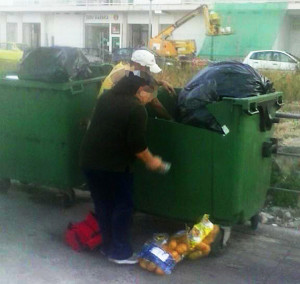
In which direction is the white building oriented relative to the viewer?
toward the camera

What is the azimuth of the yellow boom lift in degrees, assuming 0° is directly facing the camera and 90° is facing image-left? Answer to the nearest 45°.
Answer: approximately 270°

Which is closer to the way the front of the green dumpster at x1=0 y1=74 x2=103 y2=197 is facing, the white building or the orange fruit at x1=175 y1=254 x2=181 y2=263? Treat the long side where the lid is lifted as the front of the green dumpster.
the orange fruit

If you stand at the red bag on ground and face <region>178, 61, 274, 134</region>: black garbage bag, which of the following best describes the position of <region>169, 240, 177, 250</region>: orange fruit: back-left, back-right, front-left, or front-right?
front-right

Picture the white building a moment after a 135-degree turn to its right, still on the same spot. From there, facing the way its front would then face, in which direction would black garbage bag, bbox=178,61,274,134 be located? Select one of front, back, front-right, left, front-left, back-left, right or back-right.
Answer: back-left

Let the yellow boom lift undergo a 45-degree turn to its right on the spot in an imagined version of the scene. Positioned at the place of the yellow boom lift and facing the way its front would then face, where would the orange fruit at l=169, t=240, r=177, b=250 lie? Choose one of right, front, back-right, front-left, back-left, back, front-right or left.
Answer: front-right

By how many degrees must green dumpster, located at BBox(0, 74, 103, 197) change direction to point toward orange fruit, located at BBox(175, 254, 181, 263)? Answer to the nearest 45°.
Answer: approximately 90° to its left

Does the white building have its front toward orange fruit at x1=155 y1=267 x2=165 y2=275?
yes

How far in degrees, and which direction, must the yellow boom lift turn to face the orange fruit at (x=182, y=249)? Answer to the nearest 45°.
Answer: approximately 90° to its right

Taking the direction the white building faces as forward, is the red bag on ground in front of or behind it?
in front

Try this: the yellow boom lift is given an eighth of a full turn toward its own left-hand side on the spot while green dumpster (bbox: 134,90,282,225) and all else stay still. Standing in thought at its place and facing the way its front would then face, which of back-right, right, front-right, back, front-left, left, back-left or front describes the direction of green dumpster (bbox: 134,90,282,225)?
back-right

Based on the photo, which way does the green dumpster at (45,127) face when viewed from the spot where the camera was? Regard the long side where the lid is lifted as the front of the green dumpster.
facing the viewer and to the left of the viewer

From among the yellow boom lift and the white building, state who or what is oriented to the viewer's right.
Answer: the yellow boom lift

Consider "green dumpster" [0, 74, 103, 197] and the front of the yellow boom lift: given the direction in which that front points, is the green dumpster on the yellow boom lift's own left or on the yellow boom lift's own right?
on the yellow boom lift's own right

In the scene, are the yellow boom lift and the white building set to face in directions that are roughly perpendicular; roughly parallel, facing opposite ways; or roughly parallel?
roughly perpendicular

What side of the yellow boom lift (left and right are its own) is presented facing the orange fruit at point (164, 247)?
right

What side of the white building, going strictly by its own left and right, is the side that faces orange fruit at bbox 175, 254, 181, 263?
front

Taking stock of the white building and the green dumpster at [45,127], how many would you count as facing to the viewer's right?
0
